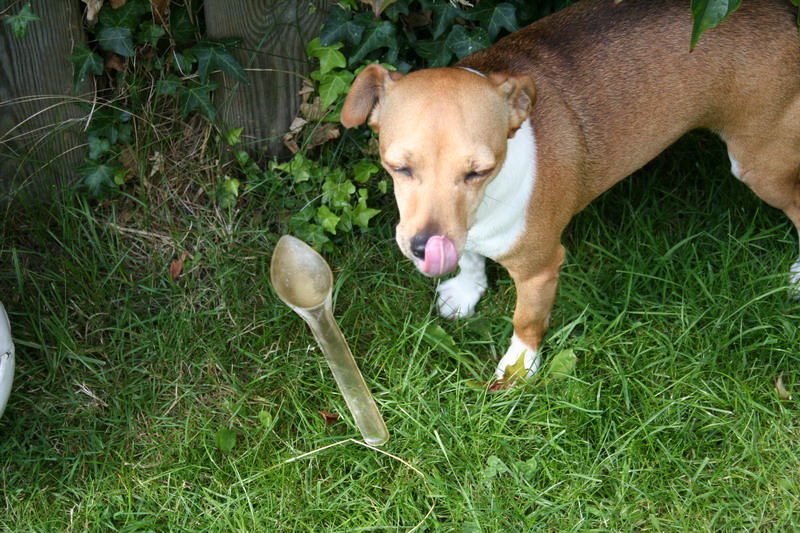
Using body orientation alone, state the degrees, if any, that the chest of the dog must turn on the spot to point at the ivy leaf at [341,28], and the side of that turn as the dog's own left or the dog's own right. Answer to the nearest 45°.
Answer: approximately 45° to the dog's own right

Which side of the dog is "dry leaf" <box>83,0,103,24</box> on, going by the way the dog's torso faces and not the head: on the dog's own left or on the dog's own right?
on the dog's own right

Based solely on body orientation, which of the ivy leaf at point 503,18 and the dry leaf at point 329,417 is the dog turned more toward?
the dry leaf

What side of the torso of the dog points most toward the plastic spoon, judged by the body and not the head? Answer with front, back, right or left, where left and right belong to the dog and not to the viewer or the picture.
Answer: front

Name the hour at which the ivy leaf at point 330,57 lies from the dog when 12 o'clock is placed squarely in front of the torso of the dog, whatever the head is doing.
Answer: The ivy leaf is roughly at 2 o'clock from the dog.

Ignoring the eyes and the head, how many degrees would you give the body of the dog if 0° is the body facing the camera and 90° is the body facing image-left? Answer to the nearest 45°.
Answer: approximately 45°

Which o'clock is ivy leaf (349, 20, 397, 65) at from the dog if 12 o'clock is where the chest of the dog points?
The ivy leaf is roughly at 2 o'clock from the dog.

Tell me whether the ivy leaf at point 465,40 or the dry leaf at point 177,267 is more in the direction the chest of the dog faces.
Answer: the dry leaf

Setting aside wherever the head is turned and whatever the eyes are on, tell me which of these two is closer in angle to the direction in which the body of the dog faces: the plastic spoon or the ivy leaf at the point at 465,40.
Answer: the plastic spoon

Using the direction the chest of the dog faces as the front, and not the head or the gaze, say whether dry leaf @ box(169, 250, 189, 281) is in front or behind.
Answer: in front

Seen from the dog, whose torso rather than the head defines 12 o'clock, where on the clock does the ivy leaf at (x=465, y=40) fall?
The ivy leaf is roughly at 3 o'clock from the dog.

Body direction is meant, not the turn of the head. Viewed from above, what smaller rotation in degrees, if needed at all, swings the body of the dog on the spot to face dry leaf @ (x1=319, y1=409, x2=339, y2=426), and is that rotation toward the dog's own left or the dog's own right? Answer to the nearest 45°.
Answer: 0° — it already faces it

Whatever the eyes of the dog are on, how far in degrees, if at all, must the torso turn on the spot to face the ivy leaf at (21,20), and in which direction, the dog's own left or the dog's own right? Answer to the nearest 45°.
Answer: approximately 45° to the dog's own right
